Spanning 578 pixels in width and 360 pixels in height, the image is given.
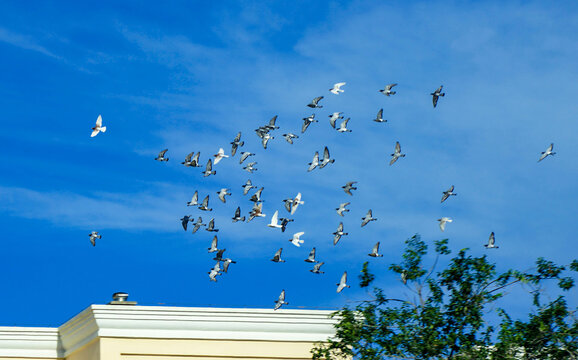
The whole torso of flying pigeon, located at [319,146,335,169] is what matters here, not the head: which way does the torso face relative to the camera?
to the viewer's left

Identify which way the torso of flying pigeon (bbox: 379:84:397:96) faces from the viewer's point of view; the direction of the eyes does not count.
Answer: to the viewer's left
